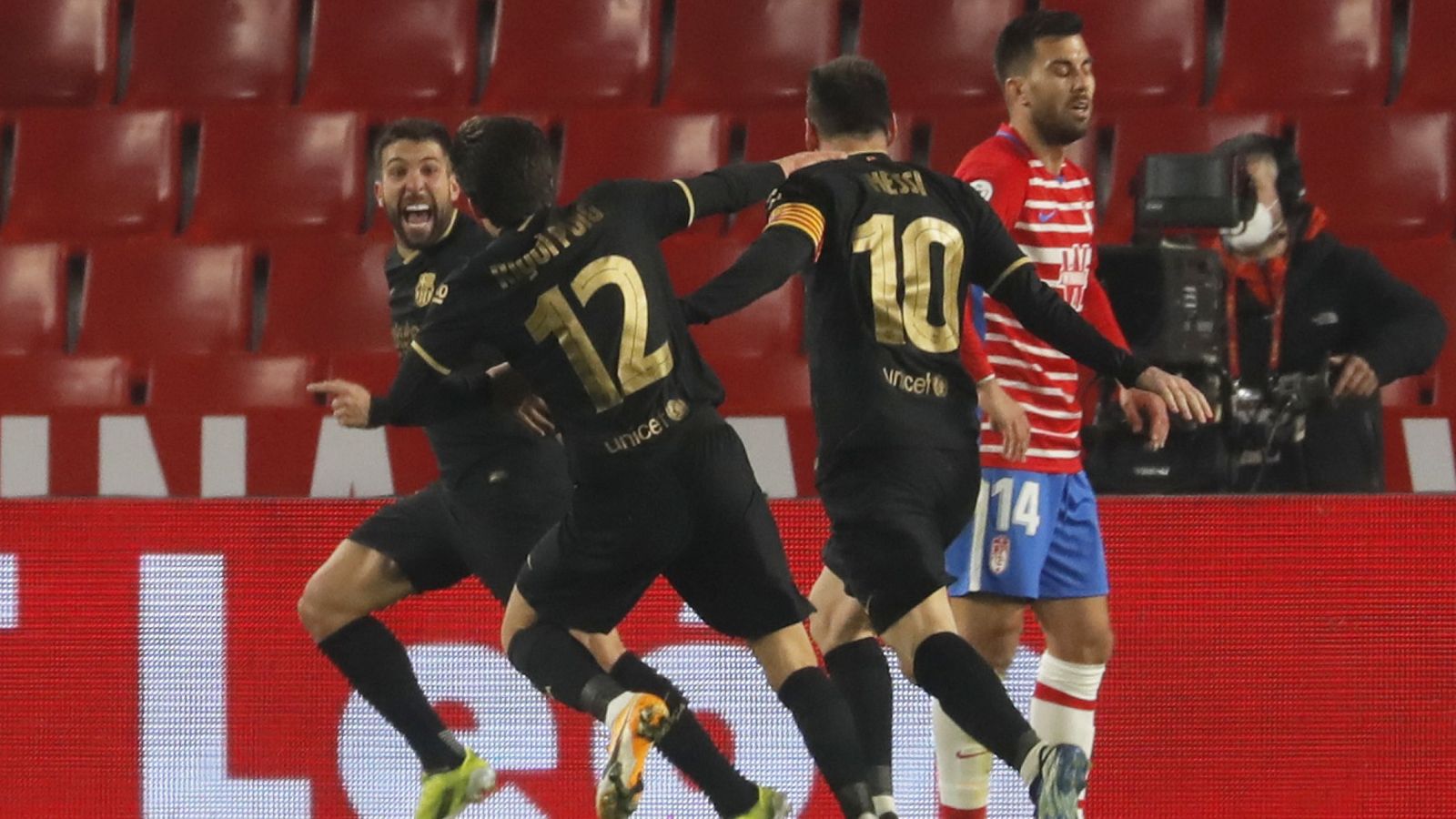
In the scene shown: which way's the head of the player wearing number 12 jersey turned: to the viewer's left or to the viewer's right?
to the viewer's left

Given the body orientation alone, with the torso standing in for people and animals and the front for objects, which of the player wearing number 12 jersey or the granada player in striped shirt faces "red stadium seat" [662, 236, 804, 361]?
the player wearing number 12 jersey

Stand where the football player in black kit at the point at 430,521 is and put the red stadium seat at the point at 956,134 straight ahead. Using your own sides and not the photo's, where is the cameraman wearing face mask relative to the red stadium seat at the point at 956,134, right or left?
right

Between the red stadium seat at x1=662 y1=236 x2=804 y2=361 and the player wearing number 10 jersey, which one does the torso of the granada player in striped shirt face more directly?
the player wearing number 10 jersey

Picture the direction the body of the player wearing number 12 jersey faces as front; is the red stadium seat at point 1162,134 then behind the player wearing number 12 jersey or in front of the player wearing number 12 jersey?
in front

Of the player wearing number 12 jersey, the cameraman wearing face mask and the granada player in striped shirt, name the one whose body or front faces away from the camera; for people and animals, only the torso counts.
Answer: the player wearing number 12 jersey

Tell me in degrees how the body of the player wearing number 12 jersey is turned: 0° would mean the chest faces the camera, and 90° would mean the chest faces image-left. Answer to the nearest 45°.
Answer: approximately 180°

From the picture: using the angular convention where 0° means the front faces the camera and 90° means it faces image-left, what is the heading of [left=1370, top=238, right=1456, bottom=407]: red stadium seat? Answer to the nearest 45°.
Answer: approximately 0°

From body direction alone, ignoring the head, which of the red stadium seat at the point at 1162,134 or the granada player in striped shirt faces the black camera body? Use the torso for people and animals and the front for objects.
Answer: the red stadium seat

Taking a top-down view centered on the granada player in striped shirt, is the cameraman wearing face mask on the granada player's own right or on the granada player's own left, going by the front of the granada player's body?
on the granada player's own left

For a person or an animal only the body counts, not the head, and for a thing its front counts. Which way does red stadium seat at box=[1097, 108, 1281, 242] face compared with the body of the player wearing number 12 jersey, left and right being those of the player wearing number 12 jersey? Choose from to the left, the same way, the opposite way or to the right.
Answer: the opposite way

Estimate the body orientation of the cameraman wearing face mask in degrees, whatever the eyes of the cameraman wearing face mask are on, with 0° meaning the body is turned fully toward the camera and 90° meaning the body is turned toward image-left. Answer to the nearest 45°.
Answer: approximately 45°

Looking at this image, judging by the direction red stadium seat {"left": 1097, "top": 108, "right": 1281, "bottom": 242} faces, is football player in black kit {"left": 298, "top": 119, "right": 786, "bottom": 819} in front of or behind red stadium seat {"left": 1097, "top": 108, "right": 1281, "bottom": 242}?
in front
